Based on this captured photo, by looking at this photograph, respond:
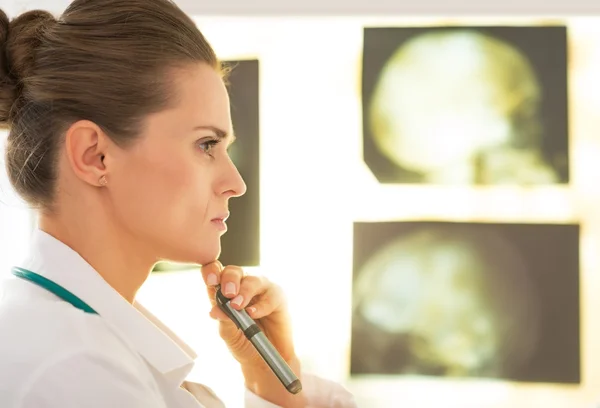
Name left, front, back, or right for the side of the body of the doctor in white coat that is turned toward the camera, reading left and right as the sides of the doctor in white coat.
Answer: right

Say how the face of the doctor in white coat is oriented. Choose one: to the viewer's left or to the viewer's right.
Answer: to the viewer's right
